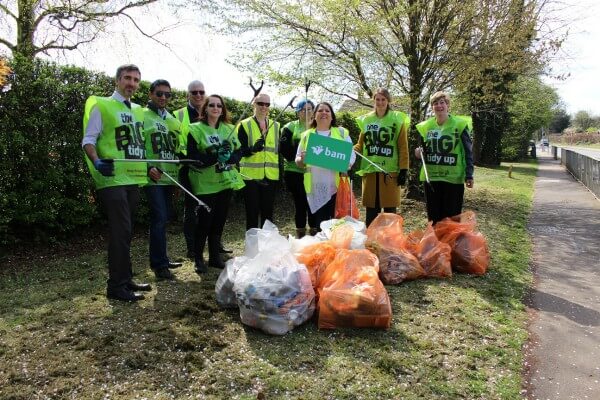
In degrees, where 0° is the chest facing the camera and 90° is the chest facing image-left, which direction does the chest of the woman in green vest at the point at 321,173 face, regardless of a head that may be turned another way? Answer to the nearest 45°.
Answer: approximately 0°

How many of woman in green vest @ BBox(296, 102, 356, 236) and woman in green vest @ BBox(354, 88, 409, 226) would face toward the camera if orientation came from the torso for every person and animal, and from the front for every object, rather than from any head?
2

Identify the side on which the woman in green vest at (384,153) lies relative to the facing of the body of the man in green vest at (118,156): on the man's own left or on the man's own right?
on the man's own left

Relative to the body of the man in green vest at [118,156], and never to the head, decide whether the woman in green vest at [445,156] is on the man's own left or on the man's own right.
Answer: on the man's own left

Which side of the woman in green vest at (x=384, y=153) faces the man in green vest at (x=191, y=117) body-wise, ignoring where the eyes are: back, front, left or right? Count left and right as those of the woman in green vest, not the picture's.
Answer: right

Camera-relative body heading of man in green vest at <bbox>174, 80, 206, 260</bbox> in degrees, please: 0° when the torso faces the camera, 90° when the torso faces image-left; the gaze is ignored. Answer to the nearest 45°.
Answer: approximately 315°

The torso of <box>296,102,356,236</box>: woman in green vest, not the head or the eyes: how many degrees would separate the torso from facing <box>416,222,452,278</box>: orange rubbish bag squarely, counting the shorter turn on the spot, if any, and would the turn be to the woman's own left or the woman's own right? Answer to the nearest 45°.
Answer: approximately 90° to the woman's own left
